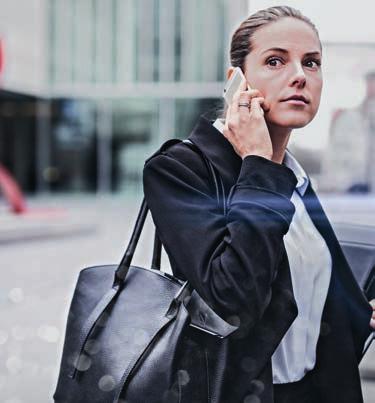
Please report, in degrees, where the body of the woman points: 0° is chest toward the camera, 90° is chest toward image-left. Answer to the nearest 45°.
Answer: approximately 315°

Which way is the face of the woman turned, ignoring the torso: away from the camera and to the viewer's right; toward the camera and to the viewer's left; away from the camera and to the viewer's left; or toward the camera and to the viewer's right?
toward the camera and to the viewer's right

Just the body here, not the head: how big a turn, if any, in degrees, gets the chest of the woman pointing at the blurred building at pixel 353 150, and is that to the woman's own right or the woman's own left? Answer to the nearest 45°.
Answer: approximately 135° to the woman's own left

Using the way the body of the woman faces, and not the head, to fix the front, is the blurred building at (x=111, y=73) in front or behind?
behind
